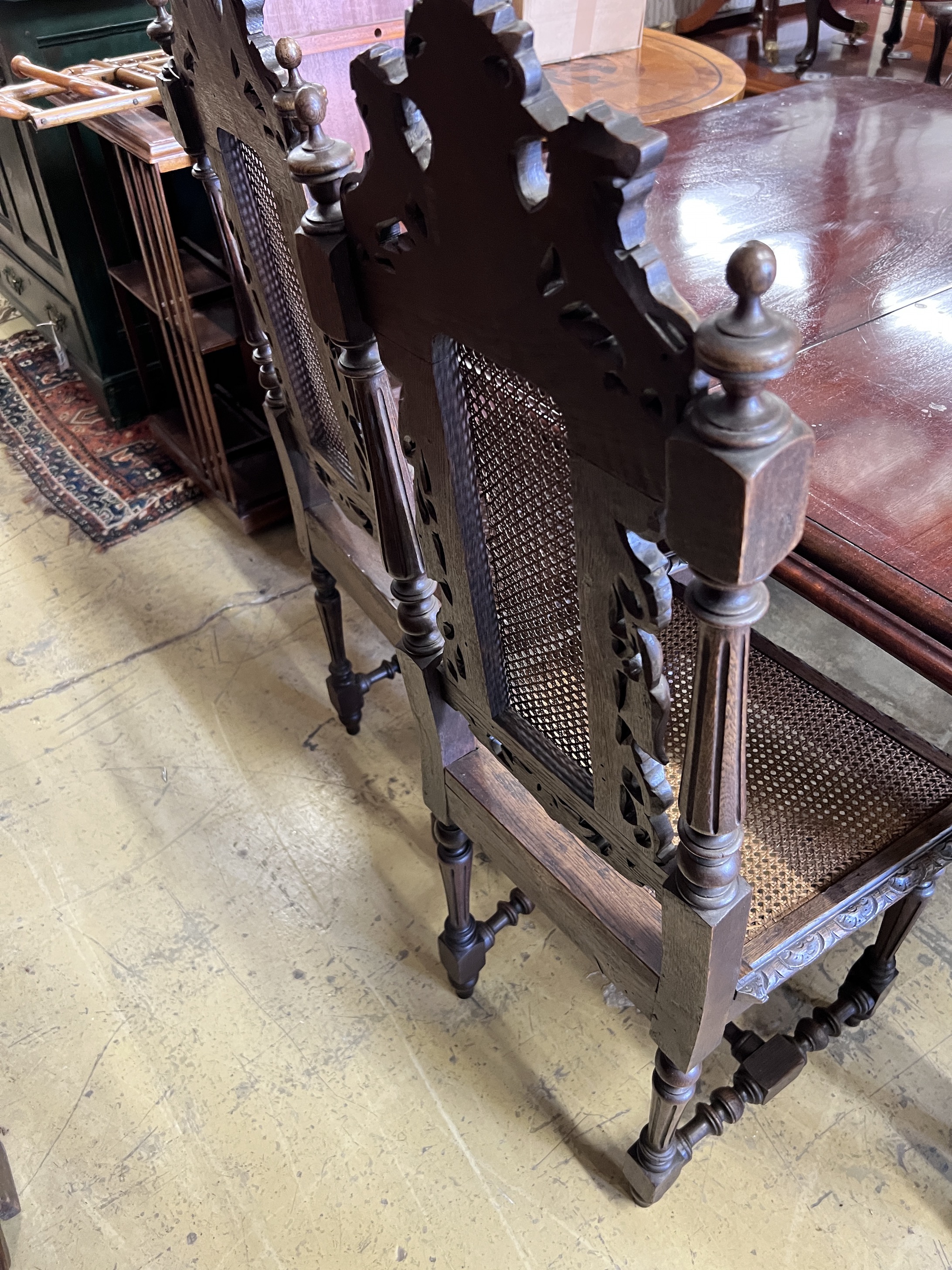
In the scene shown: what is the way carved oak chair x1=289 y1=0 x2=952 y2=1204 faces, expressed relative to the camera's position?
facing away from the viewer and to the right of the viewer

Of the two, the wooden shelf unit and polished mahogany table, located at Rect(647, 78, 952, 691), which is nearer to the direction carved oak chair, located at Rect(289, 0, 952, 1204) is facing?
the polished mahogany table

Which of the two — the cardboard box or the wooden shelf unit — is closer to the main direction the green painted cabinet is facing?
the wooden shelf unit

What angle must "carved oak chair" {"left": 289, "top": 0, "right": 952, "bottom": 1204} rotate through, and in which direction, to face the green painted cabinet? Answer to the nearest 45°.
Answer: approximately 90° to its left

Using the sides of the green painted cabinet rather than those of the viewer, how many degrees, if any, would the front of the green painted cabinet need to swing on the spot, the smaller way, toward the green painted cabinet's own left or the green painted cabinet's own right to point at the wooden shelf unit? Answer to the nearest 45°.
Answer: approximately 45° to the green painted cabinet's own left

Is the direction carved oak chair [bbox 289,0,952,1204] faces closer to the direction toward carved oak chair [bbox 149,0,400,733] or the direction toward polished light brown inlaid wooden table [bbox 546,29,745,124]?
the polished light brown inlaid wooden table

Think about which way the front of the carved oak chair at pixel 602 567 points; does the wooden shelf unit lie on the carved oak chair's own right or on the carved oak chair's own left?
on the carved oak chair's own left

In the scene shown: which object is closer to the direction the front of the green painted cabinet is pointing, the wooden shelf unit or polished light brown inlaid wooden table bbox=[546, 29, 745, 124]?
the wooden shelf unit

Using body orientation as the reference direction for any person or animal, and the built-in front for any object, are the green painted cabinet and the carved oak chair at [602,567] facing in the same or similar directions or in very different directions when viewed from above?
very different directions
